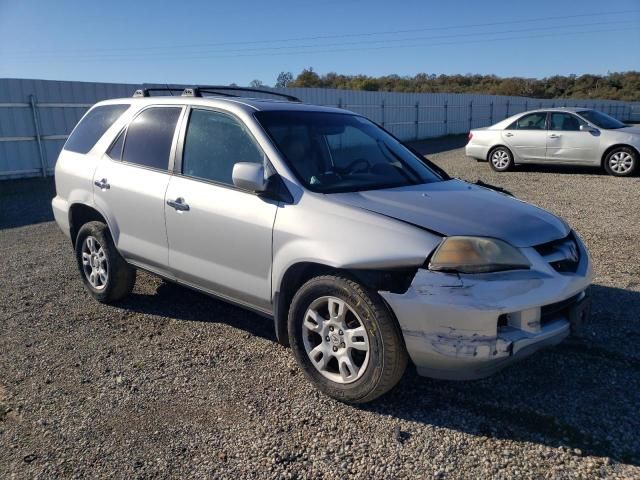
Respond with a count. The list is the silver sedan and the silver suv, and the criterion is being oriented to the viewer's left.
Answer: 0

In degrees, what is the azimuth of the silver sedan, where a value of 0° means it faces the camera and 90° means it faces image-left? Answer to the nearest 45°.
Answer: approximately 270°

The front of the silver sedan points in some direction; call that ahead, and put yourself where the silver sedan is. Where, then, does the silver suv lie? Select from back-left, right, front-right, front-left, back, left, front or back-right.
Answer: right

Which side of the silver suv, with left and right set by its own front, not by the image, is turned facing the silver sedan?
left

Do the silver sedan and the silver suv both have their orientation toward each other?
no

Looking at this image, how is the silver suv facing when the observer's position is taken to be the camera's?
facing the viewer and to the right of the viewer

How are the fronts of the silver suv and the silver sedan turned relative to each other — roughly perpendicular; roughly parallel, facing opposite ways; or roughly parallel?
roughly parallel
